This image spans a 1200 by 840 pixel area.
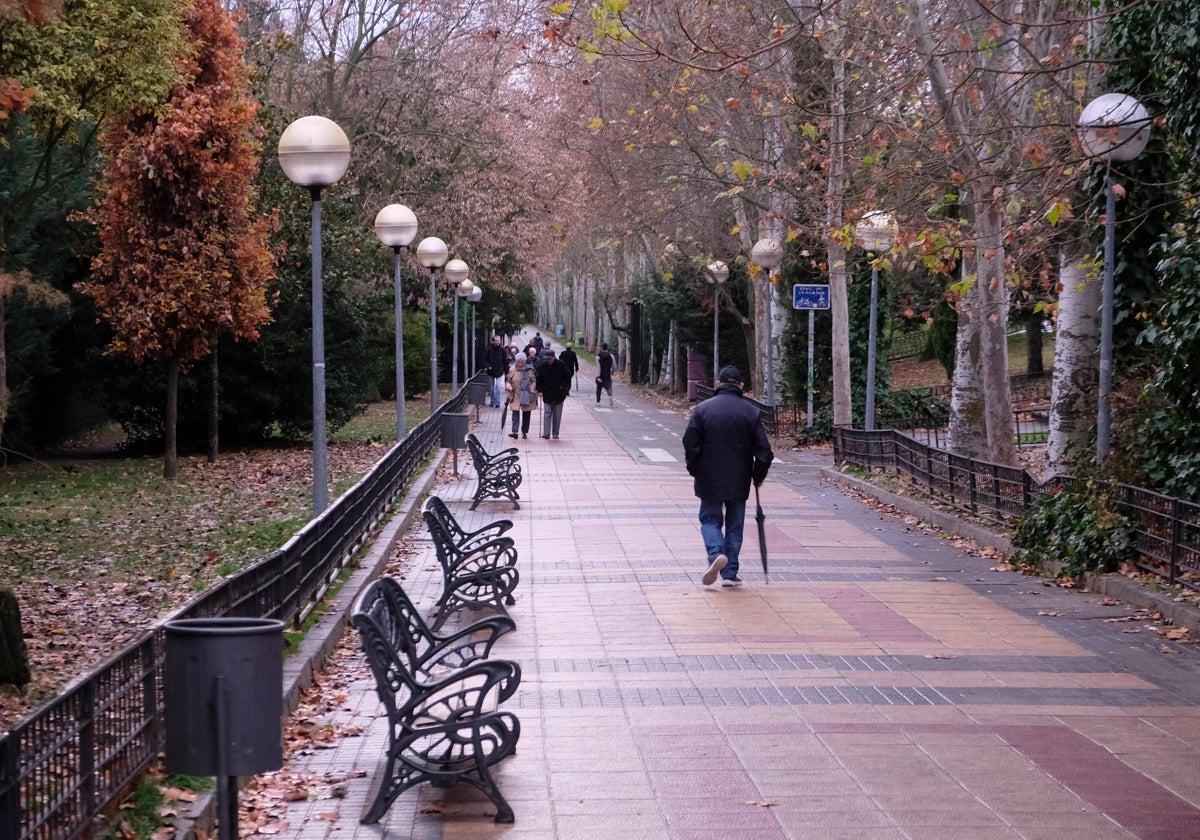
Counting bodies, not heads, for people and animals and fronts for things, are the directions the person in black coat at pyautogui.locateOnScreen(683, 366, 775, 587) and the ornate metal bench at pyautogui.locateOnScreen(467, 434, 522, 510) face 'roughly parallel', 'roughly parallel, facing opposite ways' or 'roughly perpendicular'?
roughly perpendicular

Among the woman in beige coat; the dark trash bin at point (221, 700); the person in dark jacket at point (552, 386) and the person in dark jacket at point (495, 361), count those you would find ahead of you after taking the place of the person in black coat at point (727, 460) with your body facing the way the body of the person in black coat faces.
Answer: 3

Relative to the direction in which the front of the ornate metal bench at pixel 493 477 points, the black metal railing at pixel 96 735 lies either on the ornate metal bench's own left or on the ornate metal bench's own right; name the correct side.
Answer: on the ornate metal bench's own right

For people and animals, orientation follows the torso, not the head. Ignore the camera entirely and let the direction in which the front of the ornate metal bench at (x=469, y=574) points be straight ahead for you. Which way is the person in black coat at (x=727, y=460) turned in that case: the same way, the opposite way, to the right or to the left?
to the left

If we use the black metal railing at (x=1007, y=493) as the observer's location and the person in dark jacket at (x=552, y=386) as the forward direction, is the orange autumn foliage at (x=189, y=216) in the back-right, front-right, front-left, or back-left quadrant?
front-left

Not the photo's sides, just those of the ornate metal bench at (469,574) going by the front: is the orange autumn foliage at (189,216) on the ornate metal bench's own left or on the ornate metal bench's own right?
on the ornate metal bench's own left

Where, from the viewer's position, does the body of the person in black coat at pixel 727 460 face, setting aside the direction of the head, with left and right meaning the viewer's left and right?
facing away from the viewer

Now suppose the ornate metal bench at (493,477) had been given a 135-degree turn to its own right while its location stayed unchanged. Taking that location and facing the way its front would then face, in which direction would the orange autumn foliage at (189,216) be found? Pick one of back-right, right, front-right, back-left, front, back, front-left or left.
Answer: right

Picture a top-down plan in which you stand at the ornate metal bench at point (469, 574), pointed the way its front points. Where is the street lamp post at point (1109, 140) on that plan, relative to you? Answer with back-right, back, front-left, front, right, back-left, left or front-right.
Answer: front

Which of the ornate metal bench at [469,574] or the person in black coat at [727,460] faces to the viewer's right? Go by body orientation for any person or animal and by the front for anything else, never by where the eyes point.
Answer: the ornate metal bench

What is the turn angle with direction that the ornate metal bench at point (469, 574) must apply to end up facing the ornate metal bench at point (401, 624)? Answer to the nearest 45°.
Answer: approximately 90° to its right

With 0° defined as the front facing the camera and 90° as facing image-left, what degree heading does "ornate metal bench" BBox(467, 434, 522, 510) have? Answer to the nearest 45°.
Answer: approximately 270°

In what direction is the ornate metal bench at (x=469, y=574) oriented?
to the viewer's right

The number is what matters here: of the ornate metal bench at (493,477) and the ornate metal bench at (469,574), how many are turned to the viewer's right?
2

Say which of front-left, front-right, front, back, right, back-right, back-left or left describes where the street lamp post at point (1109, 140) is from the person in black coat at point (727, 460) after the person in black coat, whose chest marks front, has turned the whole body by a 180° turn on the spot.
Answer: left

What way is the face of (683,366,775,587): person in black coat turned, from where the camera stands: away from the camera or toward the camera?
away from the camera

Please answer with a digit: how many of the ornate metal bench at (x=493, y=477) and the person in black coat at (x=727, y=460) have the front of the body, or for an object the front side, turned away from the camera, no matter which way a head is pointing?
1
